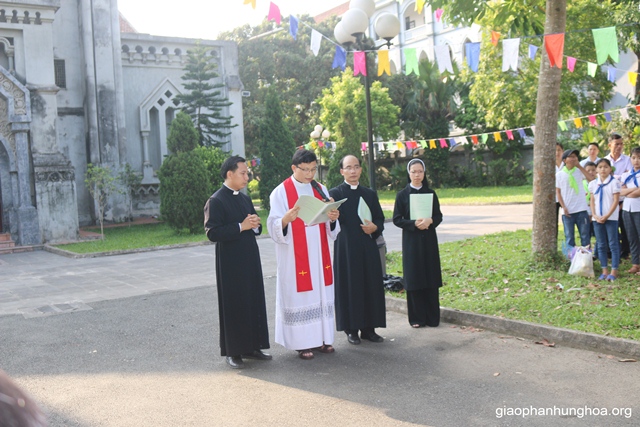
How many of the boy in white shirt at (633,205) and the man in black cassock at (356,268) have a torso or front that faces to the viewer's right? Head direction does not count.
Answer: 0

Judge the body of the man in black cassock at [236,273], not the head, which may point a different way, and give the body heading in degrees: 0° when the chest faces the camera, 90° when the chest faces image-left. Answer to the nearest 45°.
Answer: approximately 315°

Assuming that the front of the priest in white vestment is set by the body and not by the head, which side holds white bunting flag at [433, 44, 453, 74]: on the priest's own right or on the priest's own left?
on the priest's own left

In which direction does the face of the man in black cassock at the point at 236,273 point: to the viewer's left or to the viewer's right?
to the viewer's right

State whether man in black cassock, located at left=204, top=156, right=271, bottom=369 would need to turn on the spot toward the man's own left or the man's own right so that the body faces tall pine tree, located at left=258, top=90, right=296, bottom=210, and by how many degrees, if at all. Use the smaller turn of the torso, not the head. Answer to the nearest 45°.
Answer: approximately 135° to the man's own left

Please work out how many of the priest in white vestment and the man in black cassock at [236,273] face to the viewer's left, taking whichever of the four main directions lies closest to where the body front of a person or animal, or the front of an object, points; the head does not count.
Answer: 0

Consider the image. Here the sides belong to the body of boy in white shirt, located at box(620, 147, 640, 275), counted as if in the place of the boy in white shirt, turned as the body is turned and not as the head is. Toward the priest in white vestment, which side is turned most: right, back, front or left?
front

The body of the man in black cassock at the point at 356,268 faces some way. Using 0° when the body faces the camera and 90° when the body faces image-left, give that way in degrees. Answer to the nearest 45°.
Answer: approximately 0°

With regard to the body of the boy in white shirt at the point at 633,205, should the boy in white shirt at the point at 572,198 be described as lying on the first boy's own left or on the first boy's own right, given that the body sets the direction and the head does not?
on the first boy's own right

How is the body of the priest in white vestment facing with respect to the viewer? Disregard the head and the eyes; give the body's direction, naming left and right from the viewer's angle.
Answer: facing the viewer and to the right of the viewer

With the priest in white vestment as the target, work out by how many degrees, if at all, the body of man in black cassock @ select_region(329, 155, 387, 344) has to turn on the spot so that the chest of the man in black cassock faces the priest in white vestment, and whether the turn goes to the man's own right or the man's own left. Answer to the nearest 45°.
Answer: approximately 45° to the man's own right

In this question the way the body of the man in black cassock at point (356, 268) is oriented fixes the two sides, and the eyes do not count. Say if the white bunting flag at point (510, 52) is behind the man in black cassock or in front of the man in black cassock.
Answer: behind

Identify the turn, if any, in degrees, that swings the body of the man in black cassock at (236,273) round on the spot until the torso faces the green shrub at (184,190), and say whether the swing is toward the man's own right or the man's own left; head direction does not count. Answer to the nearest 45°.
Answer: approximately 135° to the man's own left

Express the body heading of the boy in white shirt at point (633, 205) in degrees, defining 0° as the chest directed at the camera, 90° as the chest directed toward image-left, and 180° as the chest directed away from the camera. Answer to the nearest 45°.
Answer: approximately 45°

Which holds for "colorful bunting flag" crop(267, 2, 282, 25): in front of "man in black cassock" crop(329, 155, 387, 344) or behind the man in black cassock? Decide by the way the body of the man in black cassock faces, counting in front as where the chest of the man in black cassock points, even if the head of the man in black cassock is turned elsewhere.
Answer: behind
